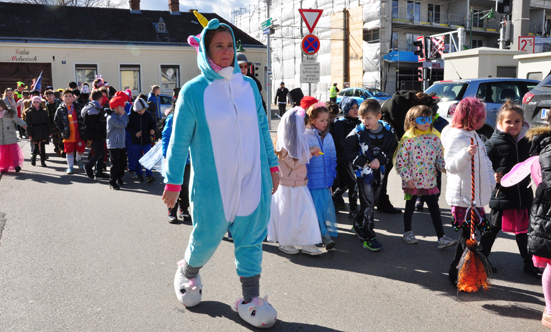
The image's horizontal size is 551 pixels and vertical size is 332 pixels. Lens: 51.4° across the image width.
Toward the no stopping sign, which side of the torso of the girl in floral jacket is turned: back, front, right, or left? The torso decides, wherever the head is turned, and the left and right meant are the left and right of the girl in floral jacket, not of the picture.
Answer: back

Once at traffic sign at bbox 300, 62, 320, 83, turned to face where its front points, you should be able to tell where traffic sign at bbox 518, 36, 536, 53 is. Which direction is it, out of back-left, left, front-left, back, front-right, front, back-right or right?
back-left

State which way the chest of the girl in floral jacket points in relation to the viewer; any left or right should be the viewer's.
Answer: facing the viewer and to the right of the viewer

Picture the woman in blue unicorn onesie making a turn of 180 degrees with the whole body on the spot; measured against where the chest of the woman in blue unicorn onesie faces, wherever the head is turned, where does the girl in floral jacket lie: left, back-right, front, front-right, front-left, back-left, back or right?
right

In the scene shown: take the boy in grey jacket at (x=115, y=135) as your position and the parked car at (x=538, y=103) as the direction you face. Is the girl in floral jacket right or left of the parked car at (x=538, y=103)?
right

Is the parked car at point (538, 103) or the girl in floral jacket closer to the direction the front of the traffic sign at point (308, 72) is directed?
the girl in floral jacket

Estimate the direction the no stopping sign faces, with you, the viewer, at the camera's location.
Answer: facing the viewer

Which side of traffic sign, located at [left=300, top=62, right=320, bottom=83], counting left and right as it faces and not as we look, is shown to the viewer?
front

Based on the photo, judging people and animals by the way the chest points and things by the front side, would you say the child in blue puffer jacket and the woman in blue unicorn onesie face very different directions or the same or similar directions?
same or similar directions

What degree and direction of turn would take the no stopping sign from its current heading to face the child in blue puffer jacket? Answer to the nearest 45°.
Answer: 0° — it already faces them

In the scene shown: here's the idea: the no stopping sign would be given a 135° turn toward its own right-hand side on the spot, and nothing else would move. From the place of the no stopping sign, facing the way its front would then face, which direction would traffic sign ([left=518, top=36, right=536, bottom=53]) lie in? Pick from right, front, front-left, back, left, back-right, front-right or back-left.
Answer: right

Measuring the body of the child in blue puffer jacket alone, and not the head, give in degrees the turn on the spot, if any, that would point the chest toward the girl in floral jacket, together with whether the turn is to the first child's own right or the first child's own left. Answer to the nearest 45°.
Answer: approximately 45° to the first child's own left

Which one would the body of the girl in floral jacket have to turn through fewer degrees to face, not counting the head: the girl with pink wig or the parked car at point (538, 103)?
the girl with pink wig
